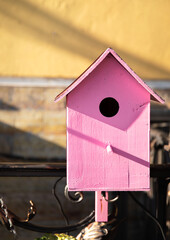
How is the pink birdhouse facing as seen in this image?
toward the camera
